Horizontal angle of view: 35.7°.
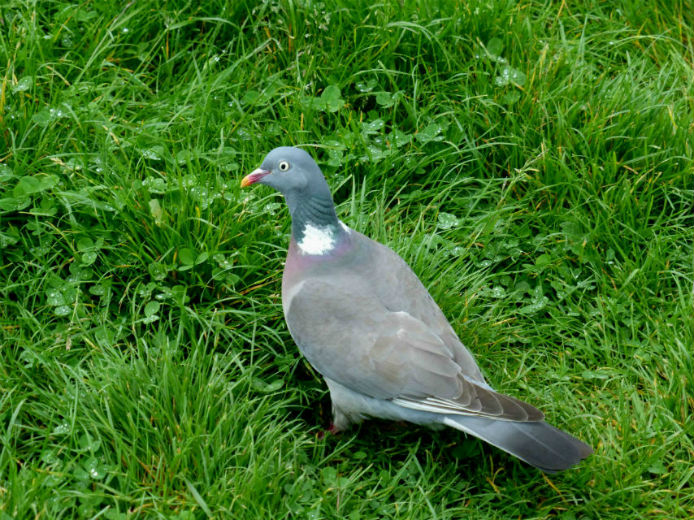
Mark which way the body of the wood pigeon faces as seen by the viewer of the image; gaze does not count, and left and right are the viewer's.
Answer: facing to the left of the viewer
